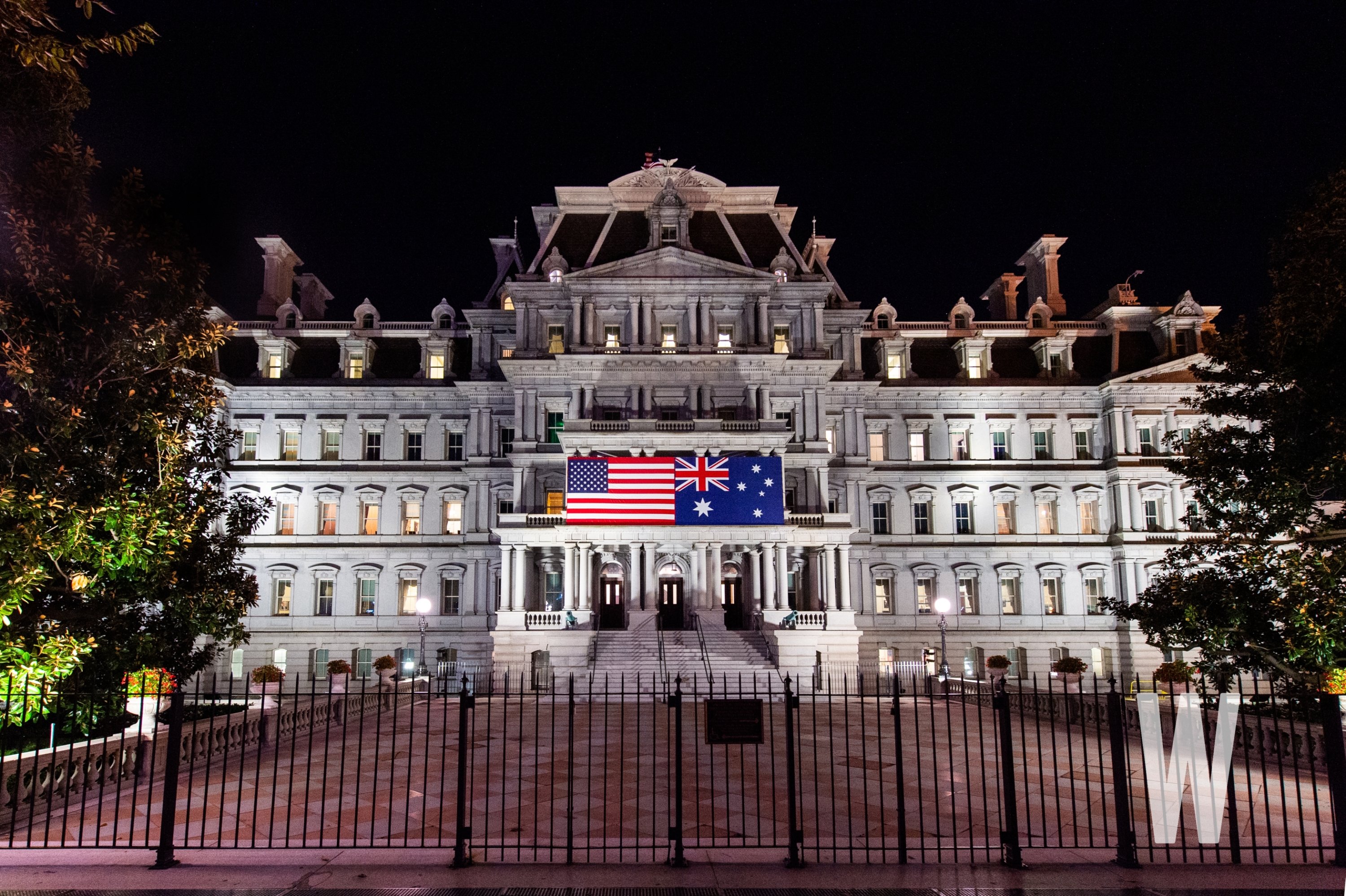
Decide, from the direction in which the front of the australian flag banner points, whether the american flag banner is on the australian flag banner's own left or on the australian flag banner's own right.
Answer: on the australian flag banner's own right

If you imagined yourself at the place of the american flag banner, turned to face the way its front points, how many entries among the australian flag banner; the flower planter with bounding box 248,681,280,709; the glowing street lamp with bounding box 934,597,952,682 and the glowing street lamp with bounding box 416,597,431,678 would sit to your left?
2

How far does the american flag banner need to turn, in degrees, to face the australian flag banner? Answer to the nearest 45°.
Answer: approximately 90° to its left

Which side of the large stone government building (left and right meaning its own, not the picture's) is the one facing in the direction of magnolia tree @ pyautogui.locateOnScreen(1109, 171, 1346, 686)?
front

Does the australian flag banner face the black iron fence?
yes

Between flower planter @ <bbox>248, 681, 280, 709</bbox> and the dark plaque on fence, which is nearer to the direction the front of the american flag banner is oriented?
the dark plaque on fence

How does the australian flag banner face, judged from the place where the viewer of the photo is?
facing the viewer

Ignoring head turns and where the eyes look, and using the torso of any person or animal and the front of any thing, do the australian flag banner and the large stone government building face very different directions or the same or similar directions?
same or similar directions

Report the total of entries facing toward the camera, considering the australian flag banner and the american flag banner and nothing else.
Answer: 2

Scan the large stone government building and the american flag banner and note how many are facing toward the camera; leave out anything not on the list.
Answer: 2

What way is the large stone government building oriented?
toward the camera

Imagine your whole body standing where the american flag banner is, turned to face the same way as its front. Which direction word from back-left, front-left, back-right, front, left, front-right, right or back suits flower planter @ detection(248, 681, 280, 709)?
front-right

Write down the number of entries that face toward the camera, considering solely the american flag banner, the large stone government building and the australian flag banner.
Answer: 3

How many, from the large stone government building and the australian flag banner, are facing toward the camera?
2

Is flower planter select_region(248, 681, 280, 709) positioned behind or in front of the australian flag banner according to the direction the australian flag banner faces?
in front

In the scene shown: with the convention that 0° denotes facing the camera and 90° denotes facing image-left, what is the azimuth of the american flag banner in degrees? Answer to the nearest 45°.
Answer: approximately 0°
